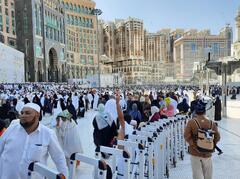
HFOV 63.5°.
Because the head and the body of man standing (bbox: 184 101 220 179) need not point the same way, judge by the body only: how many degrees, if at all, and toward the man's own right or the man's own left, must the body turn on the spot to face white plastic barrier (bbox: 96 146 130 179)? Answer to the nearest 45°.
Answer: approximately 135° to the man's own left

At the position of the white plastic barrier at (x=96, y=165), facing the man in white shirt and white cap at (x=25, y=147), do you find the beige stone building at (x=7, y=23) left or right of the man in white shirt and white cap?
right

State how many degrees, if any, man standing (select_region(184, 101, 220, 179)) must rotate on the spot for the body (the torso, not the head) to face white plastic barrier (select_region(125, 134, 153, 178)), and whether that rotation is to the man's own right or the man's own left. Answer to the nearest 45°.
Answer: approximately 90° to the man's own left

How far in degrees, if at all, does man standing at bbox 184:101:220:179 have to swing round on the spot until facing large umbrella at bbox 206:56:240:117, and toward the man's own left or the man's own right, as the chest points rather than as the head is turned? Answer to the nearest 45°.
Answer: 0° — they already face it

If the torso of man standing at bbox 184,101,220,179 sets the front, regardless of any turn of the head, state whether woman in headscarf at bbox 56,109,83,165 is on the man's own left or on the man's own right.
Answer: on the man's own left

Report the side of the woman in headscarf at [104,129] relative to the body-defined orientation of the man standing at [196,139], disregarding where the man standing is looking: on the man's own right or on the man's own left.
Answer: on the man's own left

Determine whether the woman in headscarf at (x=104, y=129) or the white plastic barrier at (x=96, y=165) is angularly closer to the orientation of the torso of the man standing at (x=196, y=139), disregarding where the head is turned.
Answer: the woman in headscarf

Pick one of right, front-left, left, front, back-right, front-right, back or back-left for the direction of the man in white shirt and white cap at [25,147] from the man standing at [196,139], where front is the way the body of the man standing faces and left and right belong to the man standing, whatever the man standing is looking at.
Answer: back-left

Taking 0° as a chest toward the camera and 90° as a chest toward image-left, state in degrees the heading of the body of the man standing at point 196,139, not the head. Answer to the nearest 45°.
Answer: approximately 180°

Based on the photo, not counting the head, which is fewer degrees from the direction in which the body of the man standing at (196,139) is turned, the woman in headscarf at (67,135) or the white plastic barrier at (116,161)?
the woman in headscarf

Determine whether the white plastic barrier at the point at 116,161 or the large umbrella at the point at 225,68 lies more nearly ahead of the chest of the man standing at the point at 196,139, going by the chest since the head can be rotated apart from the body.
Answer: the large umbrella

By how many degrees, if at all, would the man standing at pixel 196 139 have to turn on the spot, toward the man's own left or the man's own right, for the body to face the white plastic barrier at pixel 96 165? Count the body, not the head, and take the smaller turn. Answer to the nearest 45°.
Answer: approximately 135° to the man's own left
